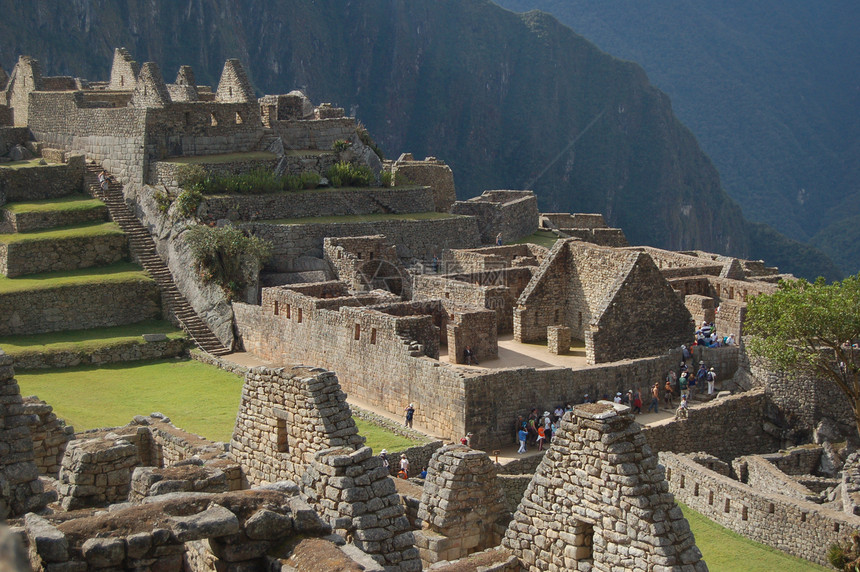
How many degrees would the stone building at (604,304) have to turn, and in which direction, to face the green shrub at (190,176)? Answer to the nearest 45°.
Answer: approximately 45° to its right

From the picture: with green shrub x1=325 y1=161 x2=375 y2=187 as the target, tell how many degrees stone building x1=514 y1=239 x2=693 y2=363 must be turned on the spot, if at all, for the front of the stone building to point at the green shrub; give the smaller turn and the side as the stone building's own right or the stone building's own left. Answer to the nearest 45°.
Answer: approximately 90° to the stone building's own right

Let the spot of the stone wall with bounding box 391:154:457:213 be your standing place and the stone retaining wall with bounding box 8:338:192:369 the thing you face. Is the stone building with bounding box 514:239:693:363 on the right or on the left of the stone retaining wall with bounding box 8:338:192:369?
left

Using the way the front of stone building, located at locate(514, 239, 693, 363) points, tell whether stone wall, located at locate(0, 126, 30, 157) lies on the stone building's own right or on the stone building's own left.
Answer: on the stone building's own right

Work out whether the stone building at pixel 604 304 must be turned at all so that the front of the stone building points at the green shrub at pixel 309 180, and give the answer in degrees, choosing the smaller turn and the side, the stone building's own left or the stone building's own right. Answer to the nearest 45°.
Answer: approximately 90° to the stone building's own right

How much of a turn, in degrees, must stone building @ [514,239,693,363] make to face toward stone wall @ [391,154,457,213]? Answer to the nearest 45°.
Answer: approximately 90° to its right

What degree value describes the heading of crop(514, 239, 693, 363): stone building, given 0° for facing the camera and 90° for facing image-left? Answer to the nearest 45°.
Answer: approximately 45°

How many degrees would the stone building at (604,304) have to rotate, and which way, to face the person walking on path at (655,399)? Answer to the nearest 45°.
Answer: approximately 90° to its left
